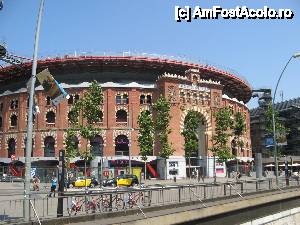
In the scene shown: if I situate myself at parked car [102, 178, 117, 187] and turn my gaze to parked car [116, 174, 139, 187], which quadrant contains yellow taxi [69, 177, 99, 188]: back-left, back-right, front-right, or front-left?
back-right

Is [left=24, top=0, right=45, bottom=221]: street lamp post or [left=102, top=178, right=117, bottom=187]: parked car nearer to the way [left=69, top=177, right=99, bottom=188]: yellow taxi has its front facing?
the street lamp post

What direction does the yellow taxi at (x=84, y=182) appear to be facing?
to the viewer's left

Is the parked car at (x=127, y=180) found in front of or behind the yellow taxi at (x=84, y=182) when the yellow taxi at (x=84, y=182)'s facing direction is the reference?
behind
